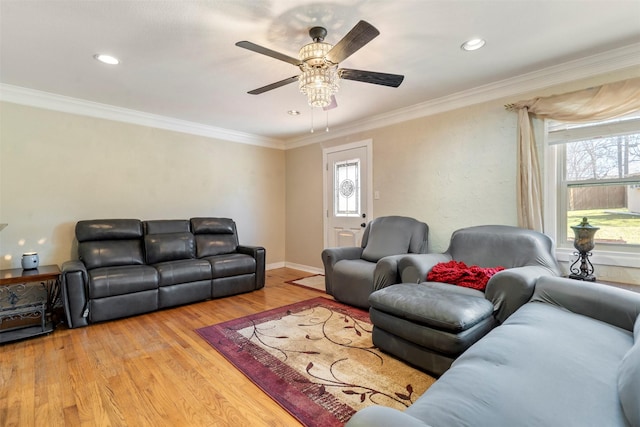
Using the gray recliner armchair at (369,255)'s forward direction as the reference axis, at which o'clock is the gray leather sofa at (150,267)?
The gray leather sofa is roughly at 1 o'clock from the gray recliner armchair.

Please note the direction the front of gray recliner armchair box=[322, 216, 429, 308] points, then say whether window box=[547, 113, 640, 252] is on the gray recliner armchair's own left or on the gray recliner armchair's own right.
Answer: on the gray recliner armchair's own left

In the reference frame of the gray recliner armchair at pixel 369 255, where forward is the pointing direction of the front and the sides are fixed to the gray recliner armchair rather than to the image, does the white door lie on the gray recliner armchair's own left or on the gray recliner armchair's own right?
on the gray recliner armchair's own right

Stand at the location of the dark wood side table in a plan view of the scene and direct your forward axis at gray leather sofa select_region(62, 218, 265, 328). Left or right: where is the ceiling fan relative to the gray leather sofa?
right

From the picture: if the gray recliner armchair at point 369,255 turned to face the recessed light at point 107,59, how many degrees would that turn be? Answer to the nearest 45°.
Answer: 0° — it already faces it

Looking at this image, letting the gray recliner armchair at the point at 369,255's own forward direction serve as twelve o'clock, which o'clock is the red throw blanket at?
The red throw blanket is roughly at 9 o'clock from the gray recliner armchair.

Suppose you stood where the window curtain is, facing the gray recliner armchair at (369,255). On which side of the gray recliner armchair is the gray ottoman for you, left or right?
left

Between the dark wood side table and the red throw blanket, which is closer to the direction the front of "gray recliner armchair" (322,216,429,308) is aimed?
the dark wood side table

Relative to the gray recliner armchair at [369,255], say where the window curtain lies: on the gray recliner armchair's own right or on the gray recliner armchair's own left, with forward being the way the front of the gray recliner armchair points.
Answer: on the gray recliner armchair's own left
